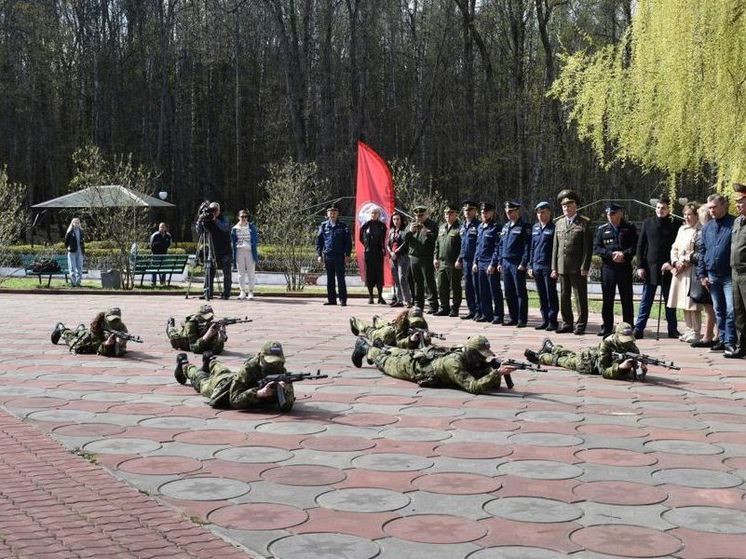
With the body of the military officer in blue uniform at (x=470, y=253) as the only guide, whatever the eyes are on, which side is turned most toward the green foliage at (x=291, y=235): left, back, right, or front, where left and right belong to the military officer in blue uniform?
right

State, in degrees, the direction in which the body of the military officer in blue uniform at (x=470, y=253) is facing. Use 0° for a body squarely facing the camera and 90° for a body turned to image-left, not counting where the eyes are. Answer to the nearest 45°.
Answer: approximately 45°

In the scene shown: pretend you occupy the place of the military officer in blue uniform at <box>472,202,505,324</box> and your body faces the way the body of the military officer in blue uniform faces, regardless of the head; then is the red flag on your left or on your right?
on your right

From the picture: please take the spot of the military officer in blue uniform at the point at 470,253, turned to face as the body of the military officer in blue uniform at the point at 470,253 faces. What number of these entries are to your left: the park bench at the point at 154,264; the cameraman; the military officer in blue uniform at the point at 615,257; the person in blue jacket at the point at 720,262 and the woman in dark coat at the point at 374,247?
2

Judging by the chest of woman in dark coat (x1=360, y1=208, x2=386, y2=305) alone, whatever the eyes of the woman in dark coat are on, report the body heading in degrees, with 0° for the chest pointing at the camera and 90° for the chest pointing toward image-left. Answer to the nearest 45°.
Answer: approximately 0°

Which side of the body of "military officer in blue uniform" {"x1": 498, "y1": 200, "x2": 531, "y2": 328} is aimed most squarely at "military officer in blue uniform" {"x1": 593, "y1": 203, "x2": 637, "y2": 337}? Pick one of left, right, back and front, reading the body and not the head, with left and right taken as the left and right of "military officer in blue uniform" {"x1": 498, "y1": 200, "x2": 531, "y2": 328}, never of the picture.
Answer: left

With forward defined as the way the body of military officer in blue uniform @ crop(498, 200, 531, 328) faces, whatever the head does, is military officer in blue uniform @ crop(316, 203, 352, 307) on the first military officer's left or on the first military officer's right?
on the first military officer's right

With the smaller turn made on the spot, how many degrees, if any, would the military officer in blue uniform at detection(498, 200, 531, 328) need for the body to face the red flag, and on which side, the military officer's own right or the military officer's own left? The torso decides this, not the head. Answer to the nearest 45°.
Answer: approximately 90° to the military officer's own right

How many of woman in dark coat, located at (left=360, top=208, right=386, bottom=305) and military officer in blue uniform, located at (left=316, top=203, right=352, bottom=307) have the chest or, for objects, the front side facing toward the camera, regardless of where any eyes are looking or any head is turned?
2
